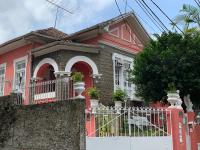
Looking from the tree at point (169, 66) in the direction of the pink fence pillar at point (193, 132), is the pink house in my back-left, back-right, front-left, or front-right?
back-right

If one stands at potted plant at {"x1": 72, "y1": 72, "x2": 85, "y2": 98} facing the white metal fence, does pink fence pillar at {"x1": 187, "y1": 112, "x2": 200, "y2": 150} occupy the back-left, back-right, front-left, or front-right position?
front-left

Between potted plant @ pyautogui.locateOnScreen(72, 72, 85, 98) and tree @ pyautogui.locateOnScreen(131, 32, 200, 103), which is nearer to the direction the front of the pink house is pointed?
the tree

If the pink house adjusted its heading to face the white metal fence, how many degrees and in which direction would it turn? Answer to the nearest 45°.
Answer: approximately 45° to its right

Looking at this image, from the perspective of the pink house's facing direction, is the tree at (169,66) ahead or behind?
ahead

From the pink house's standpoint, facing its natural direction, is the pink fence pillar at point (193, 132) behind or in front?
in front

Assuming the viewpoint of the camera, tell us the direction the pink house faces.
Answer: facing the viewer and to the right of the viewer

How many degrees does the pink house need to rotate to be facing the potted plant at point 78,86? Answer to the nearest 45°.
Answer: approximately 45° to its right
